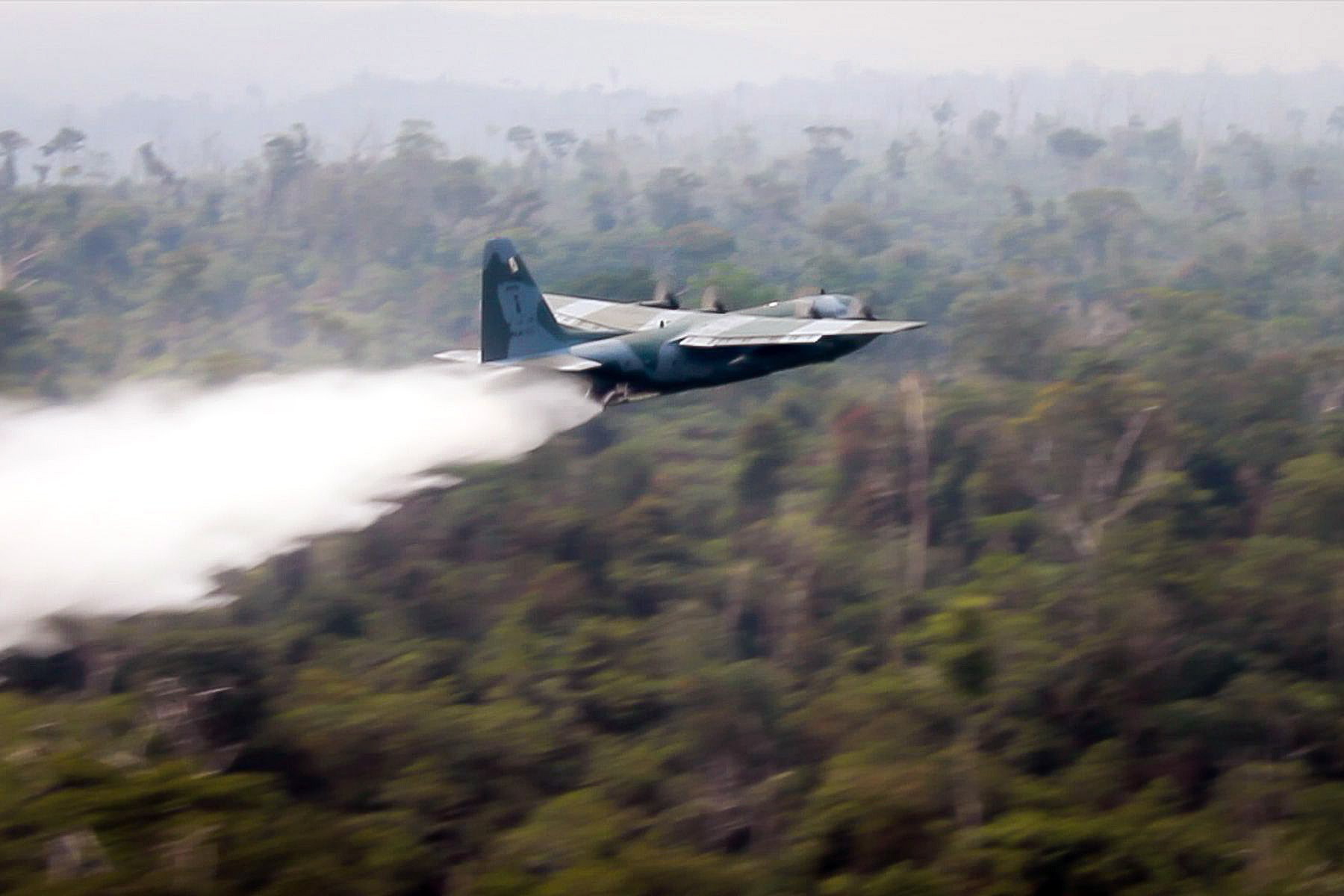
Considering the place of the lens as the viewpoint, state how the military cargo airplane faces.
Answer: facing away from the viewer and to the right of the viewer

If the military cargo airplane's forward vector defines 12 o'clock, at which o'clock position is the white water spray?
The white water spray is roughly at 7 o'clock from the military cargo airplane.
